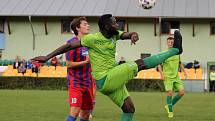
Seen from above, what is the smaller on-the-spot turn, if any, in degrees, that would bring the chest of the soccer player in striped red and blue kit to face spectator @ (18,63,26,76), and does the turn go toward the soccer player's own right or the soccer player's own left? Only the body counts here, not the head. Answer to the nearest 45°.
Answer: approximately 135° to the soccer player's own left

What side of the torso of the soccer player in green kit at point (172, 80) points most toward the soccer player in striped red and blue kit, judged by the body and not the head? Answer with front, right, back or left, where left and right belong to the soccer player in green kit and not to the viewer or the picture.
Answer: front

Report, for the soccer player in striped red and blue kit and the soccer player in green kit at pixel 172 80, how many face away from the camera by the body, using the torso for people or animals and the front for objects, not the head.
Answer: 0

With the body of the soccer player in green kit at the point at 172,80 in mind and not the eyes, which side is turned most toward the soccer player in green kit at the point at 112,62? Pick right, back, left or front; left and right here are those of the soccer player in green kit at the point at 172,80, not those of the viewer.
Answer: front

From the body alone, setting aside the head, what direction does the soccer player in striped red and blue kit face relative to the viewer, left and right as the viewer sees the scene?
facing the viewer and to the right of the viewer

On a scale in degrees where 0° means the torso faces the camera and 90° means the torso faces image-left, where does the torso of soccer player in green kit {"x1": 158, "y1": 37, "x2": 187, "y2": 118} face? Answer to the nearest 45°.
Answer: approximately 0°
